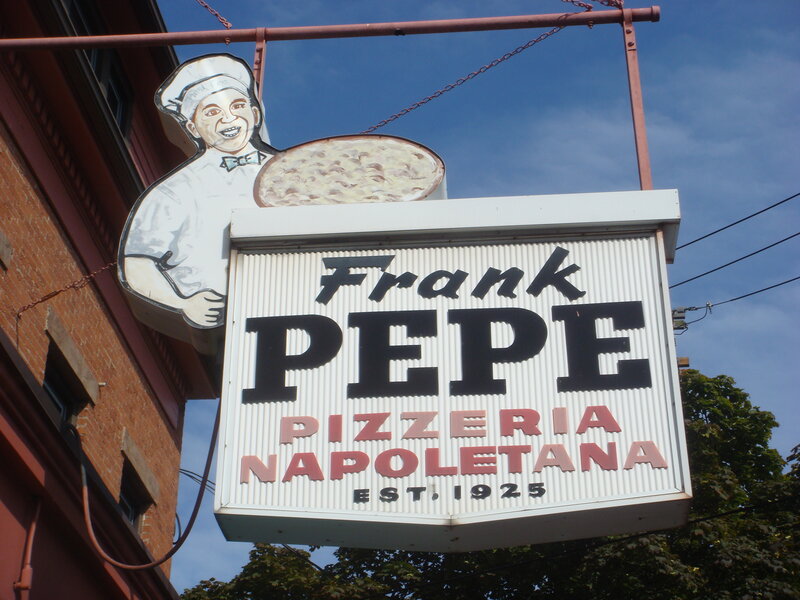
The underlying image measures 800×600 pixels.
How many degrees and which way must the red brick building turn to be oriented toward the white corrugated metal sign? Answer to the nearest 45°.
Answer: approximately 45° to its right

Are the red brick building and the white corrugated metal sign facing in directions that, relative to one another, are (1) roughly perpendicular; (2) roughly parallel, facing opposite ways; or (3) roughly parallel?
roughly perpendicular

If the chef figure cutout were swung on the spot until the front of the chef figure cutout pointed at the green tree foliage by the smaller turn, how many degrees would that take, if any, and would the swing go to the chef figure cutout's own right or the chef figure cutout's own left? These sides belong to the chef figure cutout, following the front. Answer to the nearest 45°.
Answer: approximately 135° to the chef figure cutout's own left

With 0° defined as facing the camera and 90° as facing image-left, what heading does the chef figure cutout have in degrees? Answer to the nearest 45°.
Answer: approximately 0°

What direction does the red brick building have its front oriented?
to the viewer's right

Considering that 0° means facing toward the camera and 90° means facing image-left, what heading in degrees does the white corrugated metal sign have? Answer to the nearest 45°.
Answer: approximately 0°

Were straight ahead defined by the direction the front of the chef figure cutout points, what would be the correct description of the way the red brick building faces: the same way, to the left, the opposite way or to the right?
to the left

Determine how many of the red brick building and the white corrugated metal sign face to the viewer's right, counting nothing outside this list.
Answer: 1
